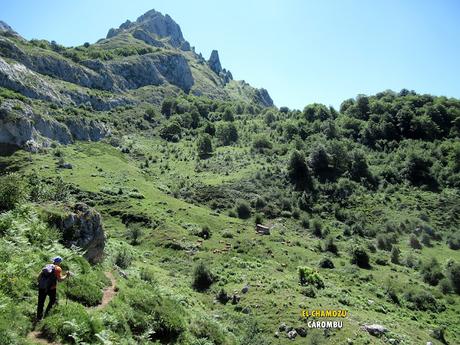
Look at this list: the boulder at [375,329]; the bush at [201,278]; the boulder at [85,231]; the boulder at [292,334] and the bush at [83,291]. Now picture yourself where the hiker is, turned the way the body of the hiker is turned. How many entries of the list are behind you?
0

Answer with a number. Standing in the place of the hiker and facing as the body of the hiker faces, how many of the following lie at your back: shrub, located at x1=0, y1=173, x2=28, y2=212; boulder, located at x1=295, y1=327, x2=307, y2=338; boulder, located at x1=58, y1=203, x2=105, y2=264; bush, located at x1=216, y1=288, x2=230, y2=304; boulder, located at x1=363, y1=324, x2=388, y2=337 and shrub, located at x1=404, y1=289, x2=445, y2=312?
0

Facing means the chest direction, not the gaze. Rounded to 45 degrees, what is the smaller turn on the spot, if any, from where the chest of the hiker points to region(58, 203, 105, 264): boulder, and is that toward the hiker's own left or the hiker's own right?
approximately 45° to the hiker's own left

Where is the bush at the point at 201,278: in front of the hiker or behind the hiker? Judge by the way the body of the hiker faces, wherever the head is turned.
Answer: in front

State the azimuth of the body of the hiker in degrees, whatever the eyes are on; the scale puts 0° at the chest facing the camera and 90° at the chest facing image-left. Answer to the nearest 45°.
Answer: approximately 225°

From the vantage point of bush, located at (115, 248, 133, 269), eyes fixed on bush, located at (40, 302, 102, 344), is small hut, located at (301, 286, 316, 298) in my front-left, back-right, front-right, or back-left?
back-left

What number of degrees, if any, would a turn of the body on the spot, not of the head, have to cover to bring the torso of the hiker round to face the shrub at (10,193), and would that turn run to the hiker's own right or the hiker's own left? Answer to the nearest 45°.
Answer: approximately 45° to the hiker's own left

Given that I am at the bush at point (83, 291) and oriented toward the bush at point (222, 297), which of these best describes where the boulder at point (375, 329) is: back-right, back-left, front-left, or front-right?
front-right

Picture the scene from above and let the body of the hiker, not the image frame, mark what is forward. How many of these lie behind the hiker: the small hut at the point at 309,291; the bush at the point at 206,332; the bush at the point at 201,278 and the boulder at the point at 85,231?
0
